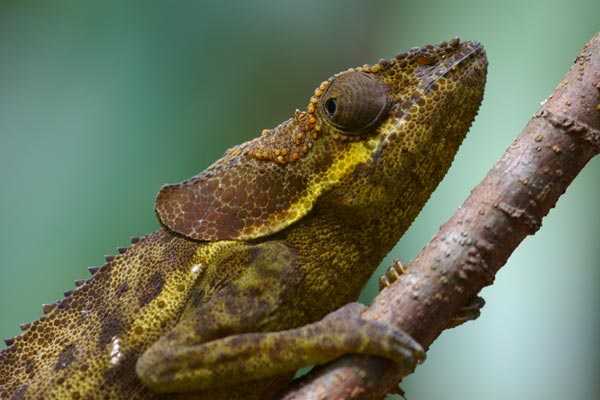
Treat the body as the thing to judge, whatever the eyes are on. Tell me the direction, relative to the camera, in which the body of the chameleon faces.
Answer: to the viewer's right
